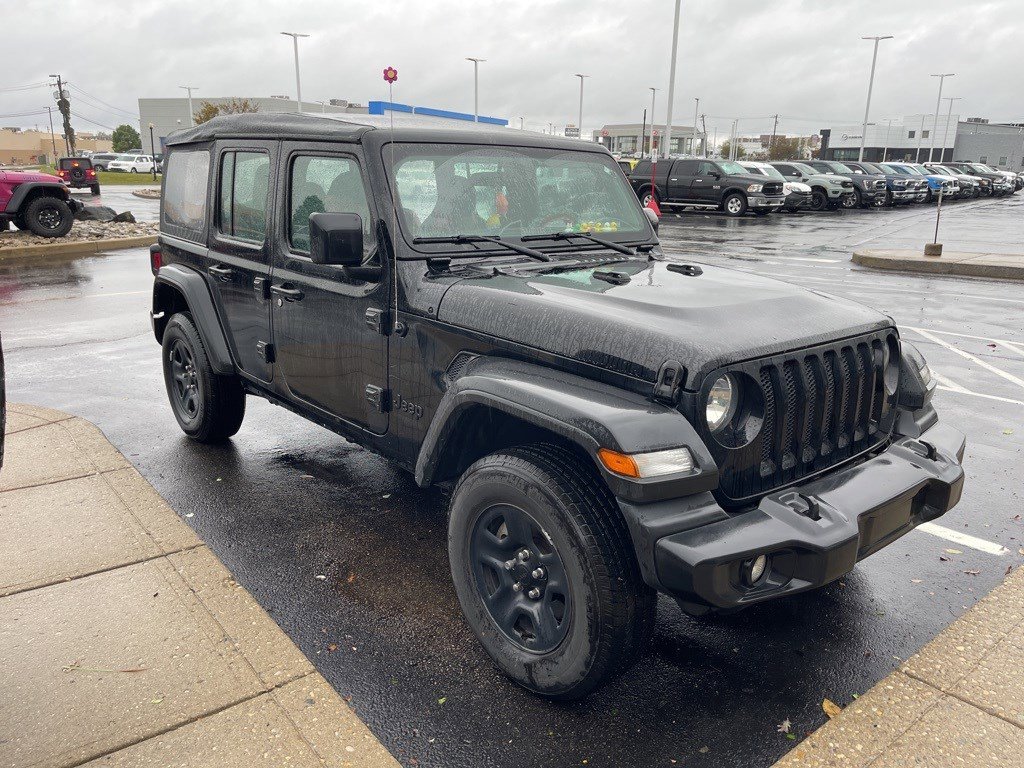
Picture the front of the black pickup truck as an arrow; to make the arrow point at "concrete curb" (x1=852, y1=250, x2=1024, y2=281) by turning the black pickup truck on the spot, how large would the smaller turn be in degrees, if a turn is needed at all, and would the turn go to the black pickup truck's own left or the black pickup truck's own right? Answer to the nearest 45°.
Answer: approximately 45° to the black pickup truck's own right

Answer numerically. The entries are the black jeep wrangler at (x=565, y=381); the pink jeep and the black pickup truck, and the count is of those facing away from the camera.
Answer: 0

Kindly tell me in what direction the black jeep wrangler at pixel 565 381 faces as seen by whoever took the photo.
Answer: facing the viewer and to the right of the viewer

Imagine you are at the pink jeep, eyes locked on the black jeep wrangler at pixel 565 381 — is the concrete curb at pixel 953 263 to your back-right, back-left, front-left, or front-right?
front-left

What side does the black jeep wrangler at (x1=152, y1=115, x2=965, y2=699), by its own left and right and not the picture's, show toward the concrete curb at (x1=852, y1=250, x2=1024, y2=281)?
left

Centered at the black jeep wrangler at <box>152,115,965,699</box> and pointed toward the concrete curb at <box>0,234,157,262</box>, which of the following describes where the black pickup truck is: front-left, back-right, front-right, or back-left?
front-right

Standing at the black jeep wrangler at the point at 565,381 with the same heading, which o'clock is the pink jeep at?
The pink jeep is roughly at 6 o'clock from the black jeep wrangler.

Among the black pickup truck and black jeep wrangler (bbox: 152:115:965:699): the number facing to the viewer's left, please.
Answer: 0
